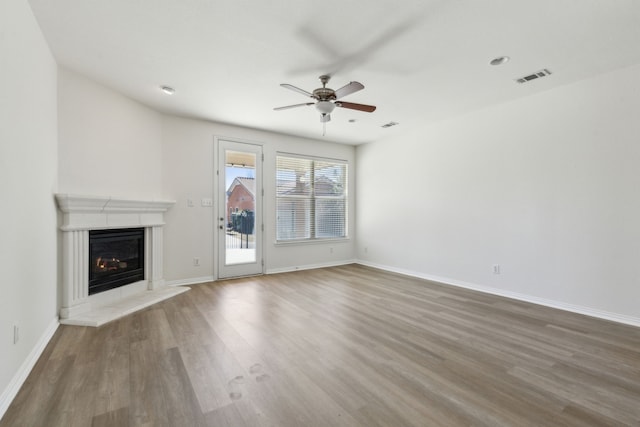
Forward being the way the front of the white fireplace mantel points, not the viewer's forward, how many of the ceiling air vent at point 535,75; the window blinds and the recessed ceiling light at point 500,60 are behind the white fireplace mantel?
0

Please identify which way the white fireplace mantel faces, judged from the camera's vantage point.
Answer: facing the viewer and to the right of the viewer

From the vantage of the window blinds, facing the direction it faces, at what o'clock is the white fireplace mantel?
The white fireplace mantel is roughly at 3 o'clock from the window blinds.

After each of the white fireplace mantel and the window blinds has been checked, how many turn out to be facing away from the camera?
0

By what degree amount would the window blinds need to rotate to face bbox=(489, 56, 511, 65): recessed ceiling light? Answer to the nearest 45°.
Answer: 0° — it already faces it

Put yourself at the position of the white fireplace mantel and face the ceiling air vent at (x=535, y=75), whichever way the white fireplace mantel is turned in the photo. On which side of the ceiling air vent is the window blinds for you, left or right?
left

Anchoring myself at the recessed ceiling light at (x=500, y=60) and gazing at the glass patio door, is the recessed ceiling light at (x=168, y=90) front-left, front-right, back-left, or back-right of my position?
front-left

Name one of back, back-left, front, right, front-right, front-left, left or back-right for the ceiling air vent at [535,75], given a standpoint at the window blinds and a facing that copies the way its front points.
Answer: front

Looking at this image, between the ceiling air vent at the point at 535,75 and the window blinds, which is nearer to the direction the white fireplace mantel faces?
the ceiling air vent

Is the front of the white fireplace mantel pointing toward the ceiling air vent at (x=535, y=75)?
yes

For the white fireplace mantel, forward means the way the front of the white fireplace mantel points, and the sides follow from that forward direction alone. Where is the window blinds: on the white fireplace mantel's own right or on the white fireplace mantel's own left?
on the white fireplace mantel's own left

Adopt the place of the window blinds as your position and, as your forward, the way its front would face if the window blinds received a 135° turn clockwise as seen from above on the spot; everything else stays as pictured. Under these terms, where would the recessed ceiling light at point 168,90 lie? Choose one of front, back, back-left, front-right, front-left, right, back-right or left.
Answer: front-left

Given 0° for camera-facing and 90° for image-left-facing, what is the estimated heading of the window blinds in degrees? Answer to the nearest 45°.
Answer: approximately 315°
